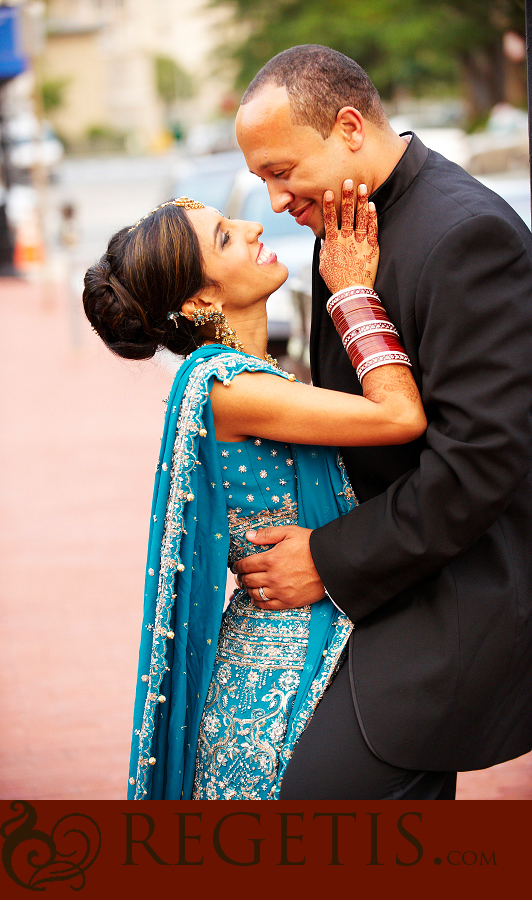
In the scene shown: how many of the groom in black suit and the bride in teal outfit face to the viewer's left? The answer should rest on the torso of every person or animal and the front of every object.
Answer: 1

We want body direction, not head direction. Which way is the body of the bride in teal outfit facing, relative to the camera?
to the viewer's right

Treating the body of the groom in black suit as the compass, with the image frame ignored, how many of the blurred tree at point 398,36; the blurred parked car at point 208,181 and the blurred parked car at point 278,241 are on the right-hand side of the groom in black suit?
3

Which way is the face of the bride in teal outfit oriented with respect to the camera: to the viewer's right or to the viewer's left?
to the viewer's right

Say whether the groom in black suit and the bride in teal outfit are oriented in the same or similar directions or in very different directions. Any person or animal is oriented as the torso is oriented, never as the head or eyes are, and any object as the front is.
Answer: very different directions

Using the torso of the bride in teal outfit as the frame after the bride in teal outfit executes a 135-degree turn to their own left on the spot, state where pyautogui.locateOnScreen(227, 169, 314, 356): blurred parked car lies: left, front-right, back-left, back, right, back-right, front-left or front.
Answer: front-right

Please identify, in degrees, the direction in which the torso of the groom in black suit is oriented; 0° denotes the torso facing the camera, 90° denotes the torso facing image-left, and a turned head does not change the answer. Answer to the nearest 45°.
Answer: approximately 90°

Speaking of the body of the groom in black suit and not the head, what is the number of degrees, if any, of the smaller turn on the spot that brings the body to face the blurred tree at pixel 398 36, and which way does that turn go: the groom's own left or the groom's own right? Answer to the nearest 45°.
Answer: approximately 90° to the groom's own right

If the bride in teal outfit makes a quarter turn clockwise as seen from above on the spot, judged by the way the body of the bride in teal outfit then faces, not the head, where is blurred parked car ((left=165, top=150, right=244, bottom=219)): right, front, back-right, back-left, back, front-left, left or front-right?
back
